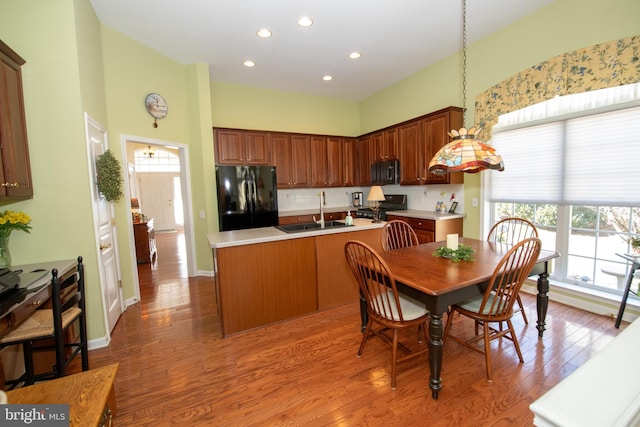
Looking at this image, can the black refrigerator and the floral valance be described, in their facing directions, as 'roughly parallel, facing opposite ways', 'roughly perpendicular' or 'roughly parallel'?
roughly perpendicular

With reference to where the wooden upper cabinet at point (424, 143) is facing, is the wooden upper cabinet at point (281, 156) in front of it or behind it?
in front

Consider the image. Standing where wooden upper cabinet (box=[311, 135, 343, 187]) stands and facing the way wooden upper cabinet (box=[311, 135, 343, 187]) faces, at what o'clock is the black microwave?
The black microwave is roughly at 10 o'clock from the wooden upper cabinet.

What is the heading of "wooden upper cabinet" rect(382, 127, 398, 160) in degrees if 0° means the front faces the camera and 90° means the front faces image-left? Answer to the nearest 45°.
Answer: approximately 45°

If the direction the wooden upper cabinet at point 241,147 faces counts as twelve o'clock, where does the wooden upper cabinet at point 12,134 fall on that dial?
the wooden upper cabinet at point 12,134 is roughly at 1 o'clock from the wooden upper cabinet at point 241,147.

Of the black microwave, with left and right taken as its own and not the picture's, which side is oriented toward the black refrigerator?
front

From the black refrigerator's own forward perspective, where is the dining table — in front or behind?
in front

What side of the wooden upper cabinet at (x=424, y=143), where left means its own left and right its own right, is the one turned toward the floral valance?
left

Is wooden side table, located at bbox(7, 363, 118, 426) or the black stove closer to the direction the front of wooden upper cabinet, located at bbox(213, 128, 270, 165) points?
the wooden side table

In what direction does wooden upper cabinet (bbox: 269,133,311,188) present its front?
toward the camera

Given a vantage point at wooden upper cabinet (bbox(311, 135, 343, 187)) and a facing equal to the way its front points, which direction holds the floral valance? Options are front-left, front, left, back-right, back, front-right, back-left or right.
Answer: front-left

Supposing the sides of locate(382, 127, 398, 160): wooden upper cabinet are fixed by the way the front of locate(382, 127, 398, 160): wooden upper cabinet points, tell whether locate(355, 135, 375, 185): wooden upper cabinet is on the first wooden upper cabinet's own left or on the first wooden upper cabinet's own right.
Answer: on the first wooden upper cabinet's own right

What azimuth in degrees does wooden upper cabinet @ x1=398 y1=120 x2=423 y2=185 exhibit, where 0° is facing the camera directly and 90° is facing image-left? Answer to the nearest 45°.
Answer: approximately 45°

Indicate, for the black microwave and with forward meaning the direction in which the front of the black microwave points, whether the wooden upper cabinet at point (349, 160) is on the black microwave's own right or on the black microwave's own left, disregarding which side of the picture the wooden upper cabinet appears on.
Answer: on the black microwave's own right

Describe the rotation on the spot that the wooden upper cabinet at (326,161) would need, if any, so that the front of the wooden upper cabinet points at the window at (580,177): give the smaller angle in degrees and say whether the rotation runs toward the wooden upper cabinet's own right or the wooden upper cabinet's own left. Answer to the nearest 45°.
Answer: approximately 45° to the wooden upper cabinet's own left

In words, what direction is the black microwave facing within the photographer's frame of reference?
facing the viewer and to the left of the viewer

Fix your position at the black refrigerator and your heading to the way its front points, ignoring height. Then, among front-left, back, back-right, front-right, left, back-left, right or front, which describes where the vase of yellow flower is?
front-right

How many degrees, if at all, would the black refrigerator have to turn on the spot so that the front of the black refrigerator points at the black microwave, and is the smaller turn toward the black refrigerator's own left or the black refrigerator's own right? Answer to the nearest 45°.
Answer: approximately 90° to the black refrigerator's own left

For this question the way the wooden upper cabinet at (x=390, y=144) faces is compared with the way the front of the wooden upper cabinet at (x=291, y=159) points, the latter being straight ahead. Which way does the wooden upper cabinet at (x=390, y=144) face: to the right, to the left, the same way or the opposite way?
to the right

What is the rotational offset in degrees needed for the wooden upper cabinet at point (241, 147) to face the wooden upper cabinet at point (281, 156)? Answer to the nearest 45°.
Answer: approximately 90° to its left

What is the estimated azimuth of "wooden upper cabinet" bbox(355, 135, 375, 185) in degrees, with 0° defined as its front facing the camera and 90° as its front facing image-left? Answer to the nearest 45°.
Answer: approximately 45°

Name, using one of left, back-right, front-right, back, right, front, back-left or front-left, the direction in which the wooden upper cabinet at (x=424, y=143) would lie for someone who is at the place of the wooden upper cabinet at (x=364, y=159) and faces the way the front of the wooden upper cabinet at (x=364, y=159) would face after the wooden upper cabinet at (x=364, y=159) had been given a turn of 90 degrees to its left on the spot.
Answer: front

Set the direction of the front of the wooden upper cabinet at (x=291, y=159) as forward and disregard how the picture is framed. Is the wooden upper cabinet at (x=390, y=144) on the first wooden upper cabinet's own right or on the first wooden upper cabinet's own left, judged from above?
on the first wooden upper cabinet's own left

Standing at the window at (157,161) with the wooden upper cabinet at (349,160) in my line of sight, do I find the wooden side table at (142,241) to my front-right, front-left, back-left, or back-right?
front-right

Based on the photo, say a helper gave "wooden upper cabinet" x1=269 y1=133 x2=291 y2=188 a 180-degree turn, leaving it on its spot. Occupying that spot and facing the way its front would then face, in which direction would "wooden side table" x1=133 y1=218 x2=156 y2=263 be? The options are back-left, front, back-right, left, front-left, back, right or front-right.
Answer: left
